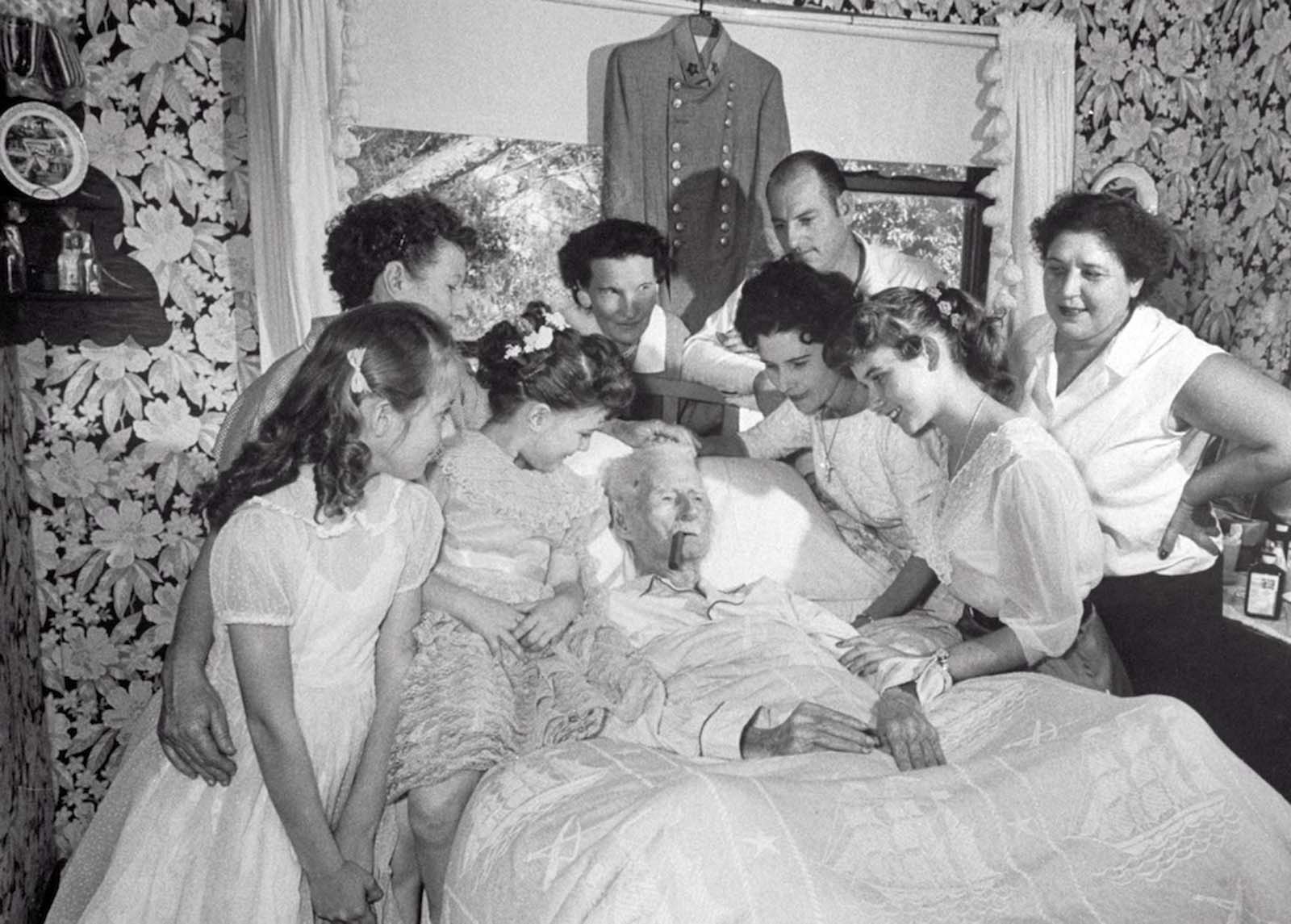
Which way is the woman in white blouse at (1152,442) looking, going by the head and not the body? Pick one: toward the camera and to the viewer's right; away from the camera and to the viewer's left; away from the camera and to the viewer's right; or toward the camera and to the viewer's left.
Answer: toward the camera and to the viewer's left

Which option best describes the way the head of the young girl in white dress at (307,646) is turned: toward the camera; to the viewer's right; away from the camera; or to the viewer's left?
to the viewer's right

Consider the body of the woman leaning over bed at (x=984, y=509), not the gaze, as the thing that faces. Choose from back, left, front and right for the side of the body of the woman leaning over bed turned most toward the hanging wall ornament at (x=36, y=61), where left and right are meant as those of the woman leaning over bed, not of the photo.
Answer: front

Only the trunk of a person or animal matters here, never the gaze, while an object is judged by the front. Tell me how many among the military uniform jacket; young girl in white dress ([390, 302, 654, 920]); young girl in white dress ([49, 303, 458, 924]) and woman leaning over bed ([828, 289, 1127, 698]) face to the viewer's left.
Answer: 1

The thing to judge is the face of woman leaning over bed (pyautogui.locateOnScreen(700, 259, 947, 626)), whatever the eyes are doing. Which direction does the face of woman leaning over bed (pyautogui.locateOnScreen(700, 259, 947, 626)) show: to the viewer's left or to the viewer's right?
to the viewer's left

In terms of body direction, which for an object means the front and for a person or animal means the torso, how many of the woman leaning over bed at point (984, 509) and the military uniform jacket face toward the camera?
1

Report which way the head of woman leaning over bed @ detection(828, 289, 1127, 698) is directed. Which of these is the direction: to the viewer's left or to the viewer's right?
to the viewer's left

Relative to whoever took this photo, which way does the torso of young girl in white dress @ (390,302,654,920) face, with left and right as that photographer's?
facing the viewer and to the right of the viewer

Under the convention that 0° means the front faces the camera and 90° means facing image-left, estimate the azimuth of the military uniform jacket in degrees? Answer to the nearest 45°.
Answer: approximately 0°

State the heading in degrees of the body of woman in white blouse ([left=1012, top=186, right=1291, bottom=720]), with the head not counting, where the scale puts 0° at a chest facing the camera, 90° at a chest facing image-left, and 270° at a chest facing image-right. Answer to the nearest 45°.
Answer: approximately 45°

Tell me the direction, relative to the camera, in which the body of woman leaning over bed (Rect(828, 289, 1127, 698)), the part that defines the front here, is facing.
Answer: to the viewer's left
